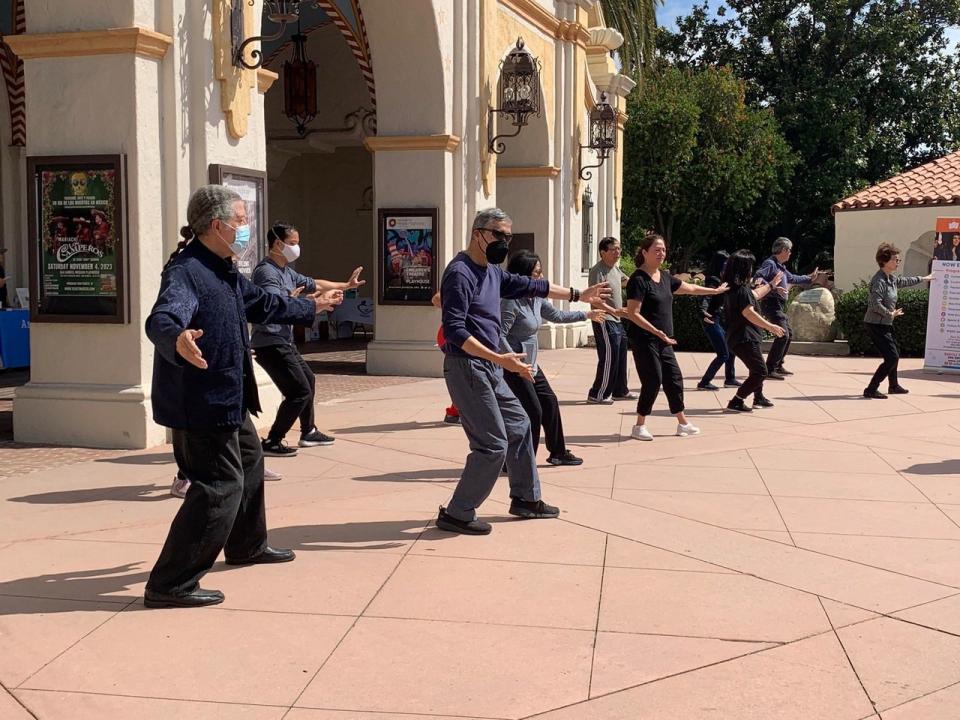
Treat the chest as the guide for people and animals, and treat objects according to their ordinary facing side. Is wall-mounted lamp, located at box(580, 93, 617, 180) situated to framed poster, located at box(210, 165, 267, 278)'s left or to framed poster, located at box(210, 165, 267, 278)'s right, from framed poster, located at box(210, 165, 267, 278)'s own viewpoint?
on its left

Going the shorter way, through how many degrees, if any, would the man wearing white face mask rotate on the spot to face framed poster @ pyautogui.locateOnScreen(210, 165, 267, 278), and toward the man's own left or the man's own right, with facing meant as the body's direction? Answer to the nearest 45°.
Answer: approximately 90° to the man's own left

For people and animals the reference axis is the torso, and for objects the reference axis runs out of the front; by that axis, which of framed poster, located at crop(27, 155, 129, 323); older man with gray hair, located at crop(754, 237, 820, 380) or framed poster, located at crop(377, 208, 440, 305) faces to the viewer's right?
the older man with gray hair

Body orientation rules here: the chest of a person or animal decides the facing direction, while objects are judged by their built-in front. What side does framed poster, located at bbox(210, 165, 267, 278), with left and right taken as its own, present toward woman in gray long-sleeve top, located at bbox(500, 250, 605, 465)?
front

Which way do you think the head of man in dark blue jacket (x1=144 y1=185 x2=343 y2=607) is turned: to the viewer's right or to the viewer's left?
to the viewer's right

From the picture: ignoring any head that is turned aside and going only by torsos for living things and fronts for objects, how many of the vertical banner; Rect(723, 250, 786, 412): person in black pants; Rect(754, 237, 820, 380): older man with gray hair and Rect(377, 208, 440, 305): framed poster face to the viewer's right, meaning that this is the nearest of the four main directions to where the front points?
2

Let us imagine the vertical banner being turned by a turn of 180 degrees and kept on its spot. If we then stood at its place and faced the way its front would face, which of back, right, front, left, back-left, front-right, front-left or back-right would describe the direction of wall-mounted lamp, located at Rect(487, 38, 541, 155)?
left

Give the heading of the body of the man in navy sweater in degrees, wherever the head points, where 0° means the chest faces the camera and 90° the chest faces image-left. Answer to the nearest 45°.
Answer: approximately 315°

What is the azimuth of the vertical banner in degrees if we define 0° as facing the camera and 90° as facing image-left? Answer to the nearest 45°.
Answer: approximately 0°

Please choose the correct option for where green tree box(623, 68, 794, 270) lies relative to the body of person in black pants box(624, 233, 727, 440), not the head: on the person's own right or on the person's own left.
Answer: on the person's own left

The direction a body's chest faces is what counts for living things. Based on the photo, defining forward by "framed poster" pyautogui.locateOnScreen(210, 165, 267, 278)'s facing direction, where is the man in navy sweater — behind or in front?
in front
